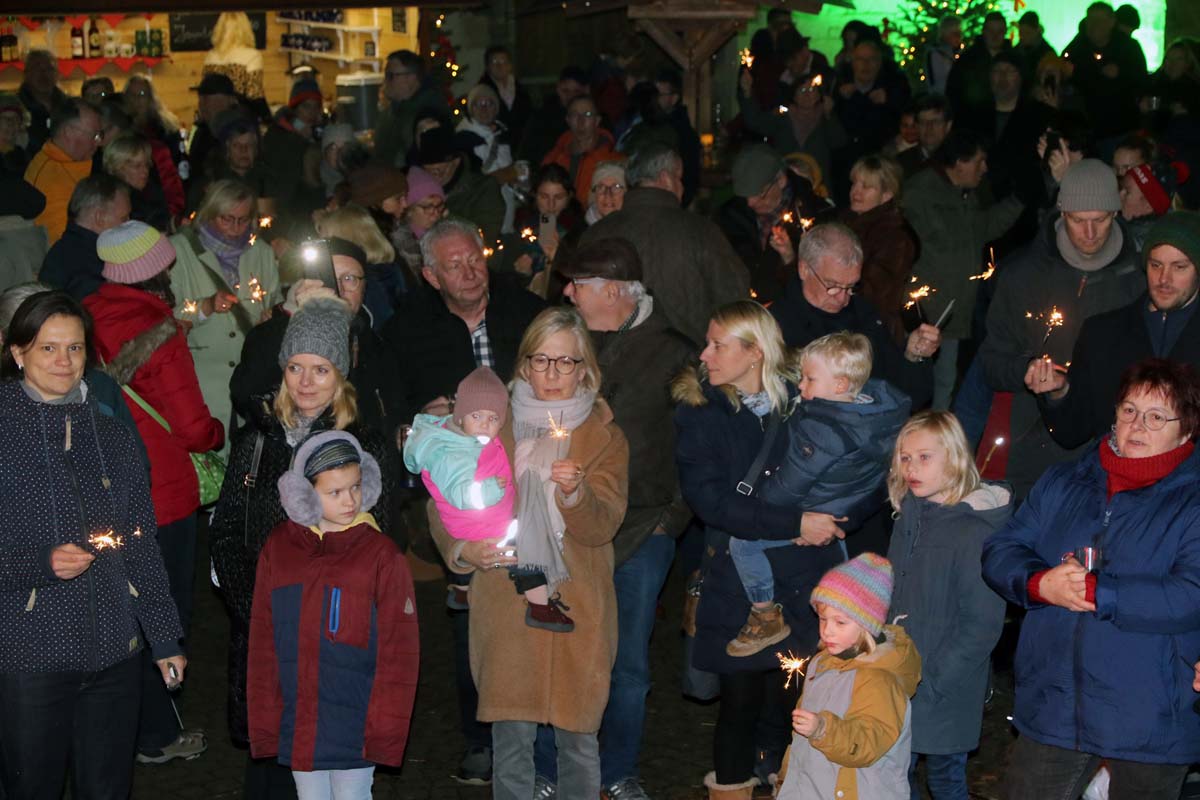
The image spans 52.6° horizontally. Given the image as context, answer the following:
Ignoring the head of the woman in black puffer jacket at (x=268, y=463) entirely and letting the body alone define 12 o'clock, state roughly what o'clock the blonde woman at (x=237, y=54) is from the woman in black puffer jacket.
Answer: The blonde woman is roughly at 6 o'clock from the woman in black puffer jacket.

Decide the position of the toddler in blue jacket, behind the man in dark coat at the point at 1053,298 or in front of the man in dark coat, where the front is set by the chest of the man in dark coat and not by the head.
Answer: in front

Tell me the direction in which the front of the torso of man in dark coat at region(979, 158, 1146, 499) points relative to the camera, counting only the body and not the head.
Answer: toward the camera

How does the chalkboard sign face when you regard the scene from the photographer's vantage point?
facing the viewer

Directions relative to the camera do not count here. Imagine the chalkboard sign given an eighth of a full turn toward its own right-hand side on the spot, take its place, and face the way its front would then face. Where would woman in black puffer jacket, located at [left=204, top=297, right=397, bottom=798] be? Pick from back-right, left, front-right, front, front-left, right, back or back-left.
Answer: front-left

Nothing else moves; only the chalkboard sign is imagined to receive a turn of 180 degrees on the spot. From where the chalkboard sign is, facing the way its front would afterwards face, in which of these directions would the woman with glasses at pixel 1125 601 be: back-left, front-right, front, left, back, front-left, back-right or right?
back

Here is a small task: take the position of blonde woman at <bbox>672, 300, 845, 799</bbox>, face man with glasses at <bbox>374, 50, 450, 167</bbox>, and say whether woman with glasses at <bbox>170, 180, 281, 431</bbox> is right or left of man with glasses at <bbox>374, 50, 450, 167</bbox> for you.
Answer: left

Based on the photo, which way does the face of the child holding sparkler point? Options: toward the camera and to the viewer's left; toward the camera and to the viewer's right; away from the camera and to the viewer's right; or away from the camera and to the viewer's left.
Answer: toward the camera and to the viewer's left

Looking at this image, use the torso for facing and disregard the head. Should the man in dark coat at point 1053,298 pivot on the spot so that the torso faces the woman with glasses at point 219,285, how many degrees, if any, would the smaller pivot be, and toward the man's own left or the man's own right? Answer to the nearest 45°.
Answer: approximately 90° to the man's own right

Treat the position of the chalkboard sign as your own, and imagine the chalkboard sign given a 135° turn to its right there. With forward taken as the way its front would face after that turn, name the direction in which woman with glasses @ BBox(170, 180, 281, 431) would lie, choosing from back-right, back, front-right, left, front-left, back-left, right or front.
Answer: back-left

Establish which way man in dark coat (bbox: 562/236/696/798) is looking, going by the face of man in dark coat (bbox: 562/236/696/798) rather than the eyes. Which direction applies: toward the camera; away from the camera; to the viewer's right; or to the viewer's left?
to the viewer's left

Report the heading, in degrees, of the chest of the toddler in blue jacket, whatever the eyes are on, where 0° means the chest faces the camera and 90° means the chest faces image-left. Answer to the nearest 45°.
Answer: approximately 90°

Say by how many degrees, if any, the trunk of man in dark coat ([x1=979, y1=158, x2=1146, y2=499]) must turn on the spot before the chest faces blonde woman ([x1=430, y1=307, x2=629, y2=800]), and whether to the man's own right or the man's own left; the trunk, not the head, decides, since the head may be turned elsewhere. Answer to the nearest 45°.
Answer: approximately 45° to the man's own right

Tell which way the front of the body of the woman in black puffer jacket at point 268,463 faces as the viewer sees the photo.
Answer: toward the camera

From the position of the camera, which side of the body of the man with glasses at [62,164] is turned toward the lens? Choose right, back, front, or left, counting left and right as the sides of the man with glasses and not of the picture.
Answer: right
